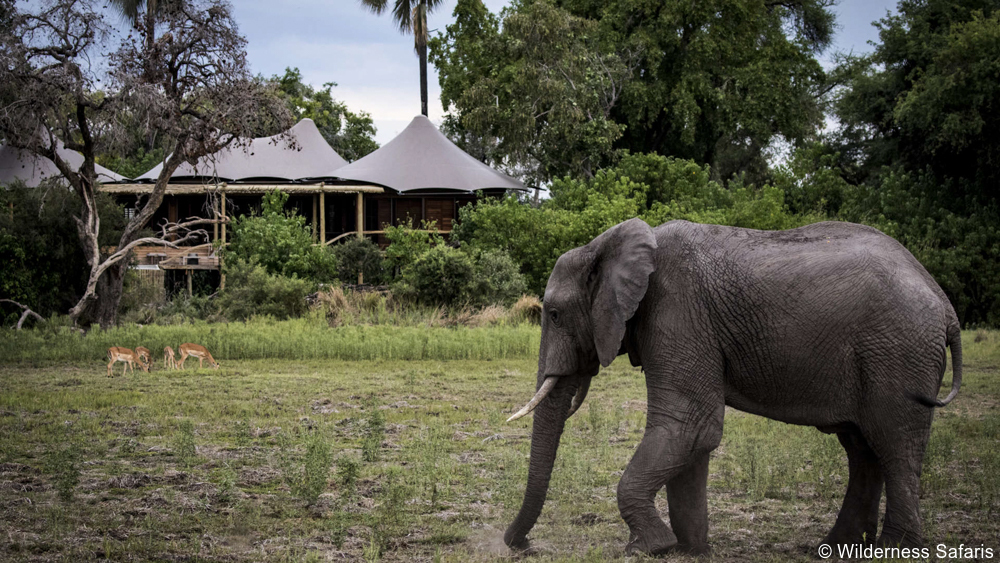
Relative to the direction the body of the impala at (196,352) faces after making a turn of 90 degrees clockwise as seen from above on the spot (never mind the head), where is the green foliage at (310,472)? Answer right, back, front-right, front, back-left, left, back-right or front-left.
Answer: front

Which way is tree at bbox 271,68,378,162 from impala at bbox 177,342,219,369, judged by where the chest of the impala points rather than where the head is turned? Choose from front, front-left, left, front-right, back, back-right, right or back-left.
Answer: left

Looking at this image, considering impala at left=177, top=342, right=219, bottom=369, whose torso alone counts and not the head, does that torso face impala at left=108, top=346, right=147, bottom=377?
no

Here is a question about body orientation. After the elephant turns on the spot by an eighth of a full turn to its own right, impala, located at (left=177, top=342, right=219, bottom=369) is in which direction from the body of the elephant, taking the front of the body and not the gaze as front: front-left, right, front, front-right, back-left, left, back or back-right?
front

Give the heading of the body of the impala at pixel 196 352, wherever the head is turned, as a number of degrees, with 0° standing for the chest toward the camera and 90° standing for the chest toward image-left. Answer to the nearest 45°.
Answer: approximately 270°

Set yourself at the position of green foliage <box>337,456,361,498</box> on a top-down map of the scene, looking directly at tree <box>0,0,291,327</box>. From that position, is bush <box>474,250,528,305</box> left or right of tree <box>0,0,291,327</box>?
right

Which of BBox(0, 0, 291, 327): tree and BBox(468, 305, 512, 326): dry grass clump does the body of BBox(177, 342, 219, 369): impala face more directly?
the dry grass clump

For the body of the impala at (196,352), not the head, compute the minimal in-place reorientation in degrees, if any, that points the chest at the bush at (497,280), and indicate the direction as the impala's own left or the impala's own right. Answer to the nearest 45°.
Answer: approximately 45° to the impala's own left

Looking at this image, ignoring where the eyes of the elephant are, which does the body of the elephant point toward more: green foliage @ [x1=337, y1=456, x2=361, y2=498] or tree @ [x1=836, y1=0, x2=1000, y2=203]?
the green foliage

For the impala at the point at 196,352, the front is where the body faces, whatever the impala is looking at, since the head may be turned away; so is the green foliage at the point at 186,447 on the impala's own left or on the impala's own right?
on the impala's own right

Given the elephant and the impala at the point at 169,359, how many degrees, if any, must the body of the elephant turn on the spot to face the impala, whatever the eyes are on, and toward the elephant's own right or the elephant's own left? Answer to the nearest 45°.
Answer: approximately 45° to the elephant's own right

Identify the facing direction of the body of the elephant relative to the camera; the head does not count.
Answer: to the viewer's left

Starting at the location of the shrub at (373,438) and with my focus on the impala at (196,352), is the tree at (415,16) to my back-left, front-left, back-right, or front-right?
front-right

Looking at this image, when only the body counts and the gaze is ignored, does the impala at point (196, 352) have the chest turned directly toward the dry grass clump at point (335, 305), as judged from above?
no

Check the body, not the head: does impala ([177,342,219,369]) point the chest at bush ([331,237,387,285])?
no

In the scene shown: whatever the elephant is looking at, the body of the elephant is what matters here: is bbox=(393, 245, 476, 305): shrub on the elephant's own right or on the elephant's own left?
on the elephant's own right

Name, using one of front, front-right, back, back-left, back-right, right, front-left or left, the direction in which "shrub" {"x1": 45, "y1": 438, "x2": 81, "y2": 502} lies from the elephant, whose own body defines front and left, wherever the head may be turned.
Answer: front

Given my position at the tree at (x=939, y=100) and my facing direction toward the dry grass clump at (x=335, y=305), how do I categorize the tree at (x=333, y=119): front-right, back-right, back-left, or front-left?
front-right

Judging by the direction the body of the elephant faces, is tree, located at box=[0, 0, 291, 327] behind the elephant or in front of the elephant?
in front

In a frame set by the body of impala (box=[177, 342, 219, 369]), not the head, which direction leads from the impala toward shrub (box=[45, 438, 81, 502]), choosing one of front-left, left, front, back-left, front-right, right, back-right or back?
right
